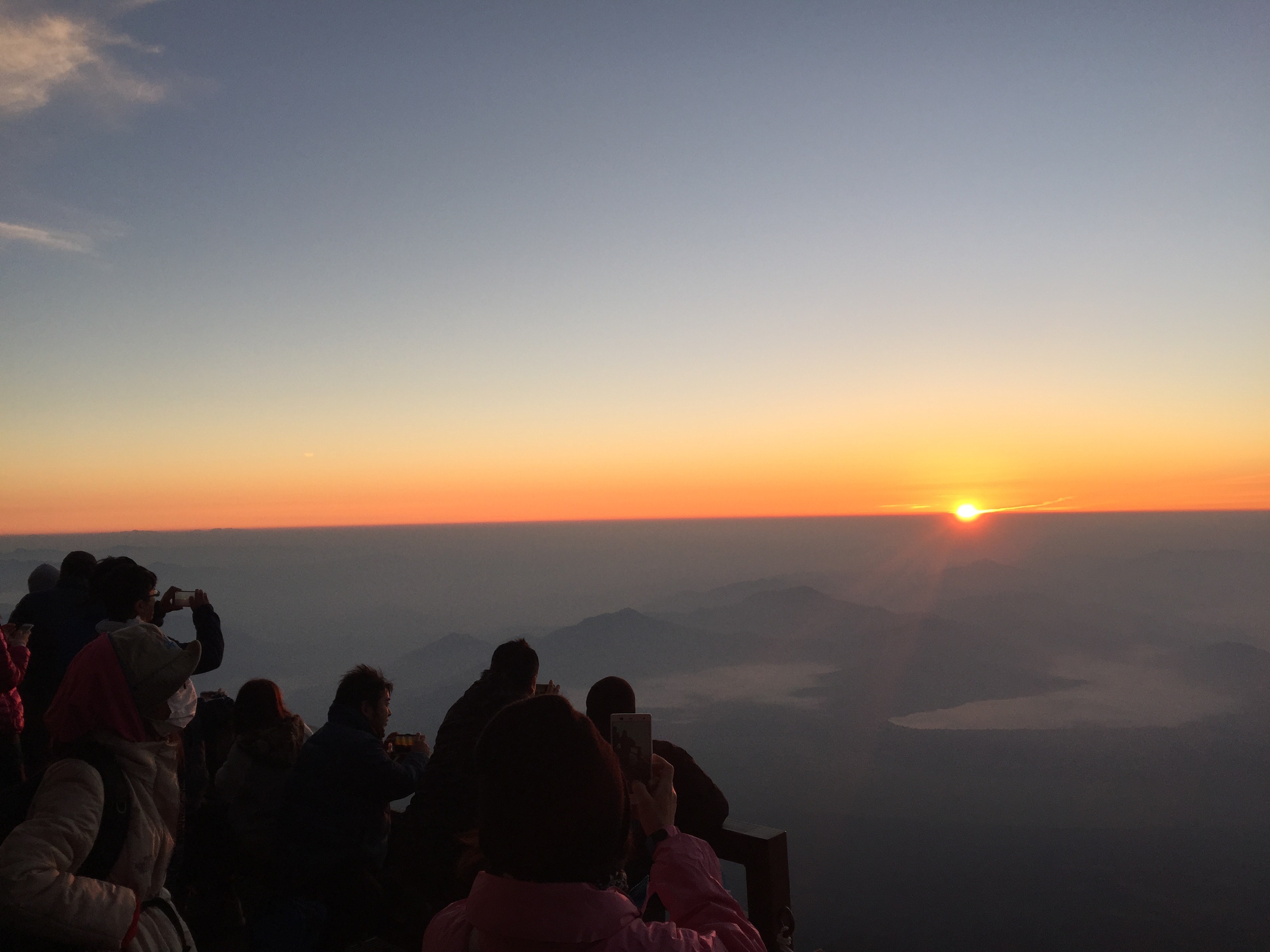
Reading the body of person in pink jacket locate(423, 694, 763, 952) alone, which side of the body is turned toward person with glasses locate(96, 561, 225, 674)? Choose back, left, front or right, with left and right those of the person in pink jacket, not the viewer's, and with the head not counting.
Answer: left

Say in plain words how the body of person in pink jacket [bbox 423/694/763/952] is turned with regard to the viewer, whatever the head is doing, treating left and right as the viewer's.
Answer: facing away from the viewer and to the right of the viewer

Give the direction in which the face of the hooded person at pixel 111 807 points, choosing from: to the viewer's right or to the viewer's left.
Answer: to the viewer's right

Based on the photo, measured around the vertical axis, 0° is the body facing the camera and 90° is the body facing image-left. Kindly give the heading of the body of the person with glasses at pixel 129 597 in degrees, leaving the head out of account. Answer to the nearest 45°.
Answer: approximately 225°

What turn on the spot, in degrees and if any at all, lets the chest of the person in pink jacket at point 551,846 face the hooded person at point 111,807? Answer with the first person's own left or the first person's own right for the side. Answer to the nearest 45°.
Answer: approximately 90° to the first person's own left

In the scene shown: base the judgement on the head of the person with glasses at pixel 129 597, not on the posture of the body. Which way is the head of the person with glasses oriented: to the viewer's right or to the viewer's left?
to the viewer's right

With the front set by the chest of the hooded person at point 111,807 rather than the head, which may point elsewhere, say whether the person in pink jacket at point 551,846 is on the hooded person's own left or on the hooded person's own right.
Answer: on the hooded person's own right

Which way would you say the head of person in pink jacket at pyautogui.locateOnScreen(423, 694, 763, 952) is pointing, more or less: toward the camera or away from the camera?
away from the camera

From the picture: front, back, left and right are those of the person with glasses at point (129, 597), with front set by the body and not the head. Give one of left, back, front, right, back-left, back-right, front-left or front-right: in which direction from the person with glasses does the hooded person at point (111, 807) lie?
back-right

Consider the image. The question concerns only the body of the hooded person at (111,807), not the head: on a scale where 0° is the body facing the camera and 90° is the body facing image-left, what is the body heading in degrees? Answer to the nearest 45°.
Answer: approximately 270°

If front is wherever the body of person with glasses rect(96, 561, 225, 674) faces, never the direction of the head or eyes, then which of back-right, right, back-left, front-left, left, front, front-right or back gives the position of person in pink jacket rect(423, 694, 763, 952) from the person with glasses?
back-right
